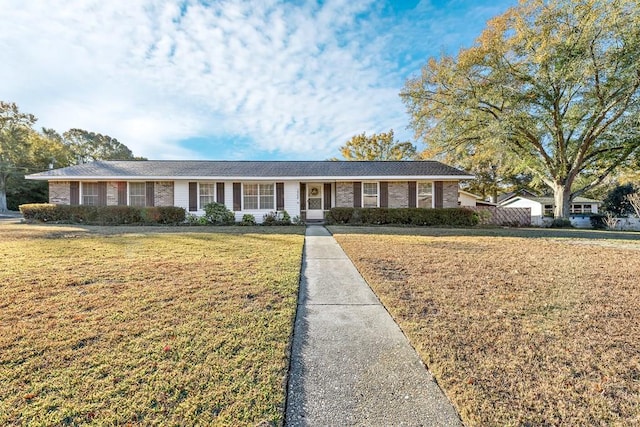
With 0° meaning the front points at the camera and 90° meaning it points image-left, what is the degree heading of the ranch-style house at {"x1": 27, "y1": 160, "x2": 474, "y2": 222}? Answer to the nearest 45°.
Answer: approximately 0°

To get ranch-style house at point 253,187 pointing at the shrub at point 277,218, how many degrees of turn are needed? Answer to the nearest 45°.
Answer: approximately 45° to its left

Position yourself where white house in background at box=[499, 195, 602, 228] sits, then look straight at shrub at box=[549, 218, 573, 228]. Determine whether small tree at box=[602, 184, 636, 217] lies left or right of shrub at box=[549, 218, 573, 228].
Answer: left

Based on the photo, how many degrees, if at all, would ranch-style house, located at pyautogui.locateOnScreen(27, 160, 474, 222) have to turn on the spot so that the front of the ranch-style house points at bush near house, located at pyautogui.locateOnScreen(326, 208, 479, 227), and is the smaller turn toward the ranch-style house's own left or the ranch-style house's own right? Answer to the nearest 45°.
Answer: approximately 45° to the ranch-style house's own left

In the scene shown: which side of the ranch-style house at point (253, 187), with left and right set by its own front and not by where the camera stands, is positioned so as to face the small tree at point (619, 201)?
left

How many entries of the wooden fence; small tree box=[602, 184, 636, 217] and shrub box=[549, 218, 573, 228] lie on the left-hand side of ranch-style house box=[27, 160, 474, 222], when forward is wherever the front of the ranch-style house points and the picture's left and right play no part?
3

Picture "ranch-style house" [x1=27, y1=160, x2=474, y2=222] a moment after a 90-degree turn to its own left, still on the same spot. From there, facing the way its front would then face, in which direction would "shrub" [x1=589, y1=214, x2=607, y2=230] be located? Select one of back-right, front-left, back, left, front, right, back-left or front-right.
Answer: front

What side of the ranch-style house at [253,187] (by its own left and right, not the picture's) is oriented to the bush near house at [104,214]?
right

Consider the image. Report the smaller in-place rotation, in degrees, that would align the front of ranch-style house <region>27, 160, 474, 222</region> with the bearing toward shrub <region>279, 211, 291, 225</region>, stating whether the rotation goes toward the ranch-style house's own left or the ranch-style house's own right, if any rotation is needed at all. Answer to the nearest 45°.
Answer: approximately 45° to the ranch-style house's own left

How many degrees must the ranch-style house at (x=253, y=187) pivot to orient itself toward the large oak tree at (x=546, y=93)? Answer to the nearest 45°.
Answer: approximately 90° to its left

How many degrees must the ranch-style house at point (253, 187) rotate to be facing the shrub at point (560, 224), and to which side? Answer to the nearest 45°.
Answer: approximately 90° to its left
